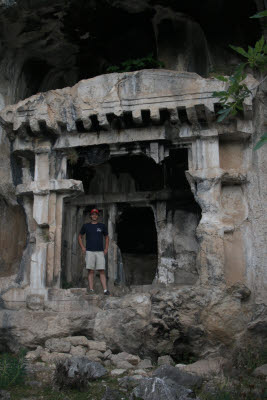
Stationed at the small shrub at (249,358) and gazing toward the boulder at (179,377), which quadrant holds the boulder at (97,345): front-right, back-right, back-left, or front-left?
front-right

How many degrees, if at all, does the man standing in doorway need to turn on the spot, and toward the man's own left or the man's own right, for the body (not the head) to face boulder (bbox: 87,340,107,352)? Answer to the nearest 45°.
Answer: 0° — they already face it

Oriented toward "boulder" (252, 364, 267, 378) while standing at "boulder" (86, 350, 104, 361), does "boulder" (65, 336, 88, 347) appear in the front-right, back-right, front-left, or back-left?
back-left

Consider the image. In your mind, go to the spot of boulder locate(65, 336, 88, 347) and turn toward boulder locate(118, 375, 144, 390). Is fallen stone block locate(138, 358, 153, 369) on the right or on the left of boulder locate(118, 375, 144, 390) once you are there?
left

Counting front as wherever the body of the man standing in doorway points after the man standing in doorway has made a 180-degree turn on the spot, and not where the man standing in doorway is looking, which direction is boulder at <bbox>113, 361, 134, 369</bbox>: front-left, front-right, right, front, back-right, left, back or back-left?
back

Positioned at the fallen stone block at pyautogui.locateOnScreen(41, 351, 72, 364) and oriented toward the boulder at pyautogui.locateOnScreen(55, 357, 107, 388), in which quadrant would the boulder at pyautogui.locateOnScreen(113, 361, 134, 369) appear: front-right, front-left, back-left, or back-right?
front-left

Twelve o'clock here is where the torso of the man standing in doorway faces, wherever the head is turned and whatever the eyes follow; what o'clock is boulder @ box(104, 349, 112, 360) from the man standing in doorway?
The boulder is roughly at 12 o'clock from the man standing in doorway.

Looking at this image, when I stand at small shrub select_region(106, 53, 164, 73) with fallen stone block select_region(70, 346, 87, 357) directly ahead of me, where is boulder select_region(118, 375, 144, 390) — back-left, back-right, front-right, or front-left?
front-left

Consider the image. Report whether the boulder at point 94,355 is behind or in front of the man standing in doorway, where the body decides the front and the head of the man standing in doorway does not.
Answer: in front

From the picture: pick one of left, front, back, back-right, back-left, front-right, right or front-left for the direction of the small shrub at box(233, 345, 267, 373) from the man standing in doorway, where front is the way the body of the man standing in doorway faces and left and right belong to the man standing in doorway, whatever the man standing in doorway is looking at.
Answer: front-left

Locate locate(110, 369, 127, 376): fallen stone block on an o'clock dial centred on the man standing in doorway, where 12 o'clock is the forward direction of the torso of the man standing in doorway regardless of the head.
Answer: The fallen stone block is roughly at 12 o'clock from the man standing in doorway.

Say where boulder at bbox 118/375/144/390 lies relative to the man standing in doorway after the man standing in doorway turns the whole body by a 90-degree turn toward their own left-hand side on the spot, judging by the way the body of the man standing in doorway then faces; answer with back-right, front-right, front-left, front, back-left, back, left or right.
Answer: right

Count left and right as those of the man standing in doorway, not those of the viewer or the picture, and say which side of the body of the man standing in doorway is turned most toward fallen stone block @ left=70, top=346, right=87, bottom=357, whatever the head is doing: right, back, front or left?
front

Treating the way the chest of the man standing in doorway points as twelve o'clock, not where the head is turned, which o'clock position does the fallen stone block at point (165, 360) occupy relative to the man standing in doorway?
The fallen stone block is roughly at 11 o'clock from the man standing in doorway.

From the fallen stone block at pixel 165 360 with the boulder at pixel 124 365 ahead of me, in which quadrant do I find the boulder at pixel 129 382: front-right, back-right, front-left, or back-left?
front-left

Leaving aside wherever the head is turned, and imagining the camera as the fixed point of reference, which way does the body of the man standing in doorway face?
toward the camera
